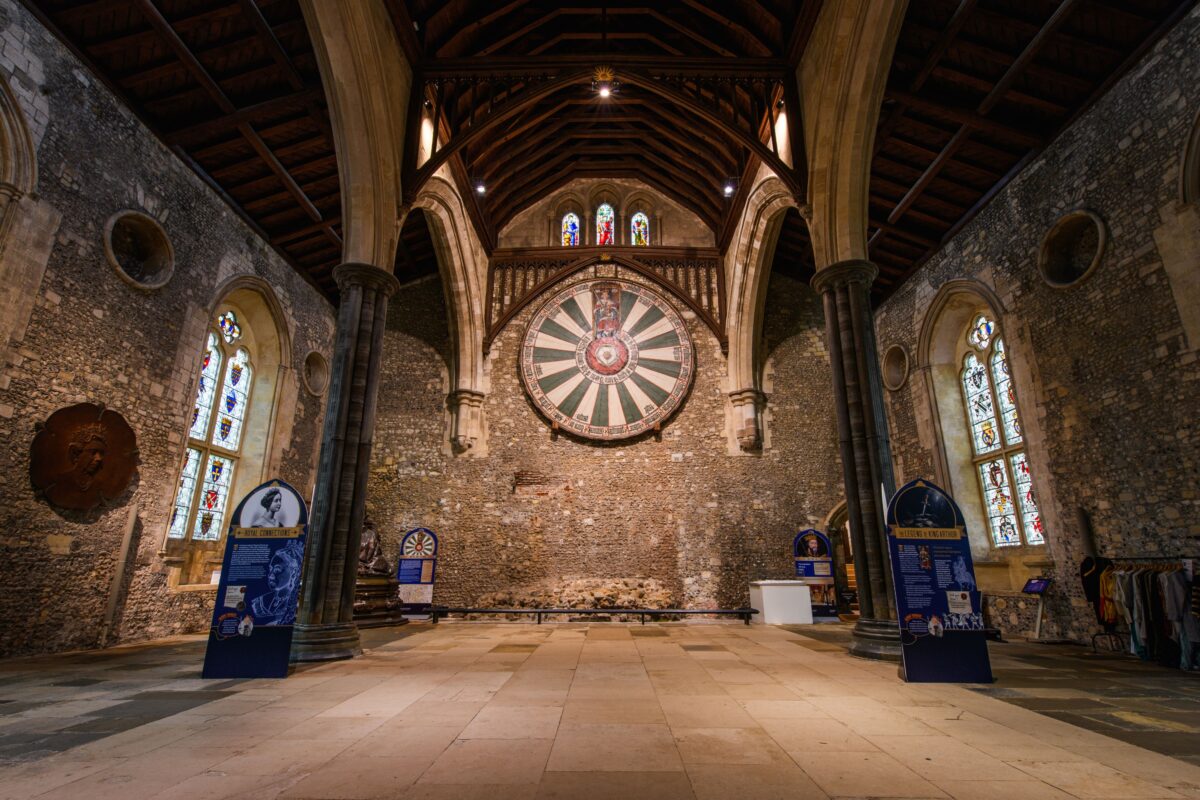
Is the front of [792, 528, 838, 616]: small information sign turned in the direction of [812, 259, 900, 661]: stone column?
yes

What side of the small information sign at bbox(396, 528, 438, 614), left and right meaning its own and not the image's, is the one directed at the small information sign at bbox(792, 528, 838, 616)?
left

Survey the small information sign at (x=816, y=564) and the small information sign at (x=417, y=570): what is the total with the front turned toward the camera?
2

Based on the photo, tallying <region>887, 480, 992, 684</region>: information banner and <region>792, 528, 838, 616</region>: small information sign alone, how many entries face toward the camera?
2

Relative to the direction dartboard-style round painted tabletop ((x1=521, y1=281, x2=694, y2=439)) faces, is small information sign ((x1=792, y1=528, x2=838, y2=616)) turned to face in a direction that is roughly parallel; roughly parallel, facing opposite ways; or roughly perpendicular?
roughly parallel

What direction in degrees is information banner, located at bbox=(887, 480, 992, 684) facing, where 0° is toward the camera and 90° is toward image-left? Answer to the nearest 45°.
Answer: approximately 0°

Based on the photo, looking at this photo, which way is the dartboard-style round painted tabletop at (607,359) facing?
toward the camera

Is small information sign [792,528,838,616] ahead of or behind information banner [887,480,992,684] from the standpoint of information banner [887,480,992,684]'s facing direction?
behind

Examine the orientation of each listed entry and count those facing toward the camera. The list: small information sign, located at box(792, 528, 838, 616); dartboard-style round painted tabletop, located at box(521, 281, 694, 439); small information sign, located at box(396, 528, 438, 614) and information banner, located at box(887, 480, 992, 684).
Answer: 4

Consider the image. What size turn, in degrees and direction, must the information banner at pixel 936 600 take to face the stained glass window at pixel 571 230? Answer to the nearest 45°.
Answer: approximately 135° to its right

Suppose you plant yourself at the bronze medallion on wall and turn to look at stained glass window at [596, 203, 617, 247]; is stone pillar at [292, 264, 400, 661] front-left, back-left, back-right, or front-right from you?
front-right

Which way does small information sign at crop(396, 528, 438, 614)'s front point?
toward the camera

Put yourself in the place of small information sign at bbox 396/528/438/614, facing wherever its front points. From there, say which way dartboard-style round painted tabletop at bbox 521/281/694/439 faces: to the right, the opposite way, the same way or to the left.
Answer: the same way

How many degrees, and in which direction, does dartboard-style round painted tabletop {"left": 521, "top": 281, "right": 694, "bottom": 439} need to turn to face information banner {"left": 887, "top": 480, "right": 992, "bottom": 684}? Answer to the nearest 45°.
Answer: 0° — it already faces it

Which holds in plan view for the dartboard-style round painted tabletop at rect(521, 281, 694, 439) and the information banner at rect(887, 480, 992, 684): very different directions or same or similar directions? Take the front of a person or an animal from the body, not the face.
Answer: same or similar directions

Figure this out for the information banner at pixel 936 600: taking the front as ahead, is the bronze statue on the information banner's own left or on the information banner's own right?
on the information banner's own right

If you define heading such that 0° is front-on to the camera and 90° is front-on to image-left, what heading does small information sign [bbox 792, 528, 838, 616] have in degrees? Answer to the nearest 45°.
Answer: approximately 0°
